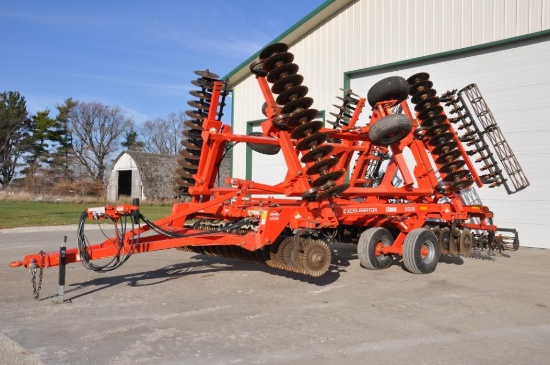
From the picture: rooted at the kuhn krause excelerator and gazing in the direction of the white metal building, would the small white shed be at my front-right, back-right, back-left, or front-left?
front-left

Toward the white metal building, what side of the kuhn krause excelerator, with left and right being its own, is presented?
back

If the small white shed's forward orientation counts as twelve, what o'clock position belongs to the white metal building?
The white metal building is roughly at 10 o'clock from the small white shed.

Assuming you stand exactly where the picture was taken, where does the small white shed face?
facing the viewer and to the left of the viewer

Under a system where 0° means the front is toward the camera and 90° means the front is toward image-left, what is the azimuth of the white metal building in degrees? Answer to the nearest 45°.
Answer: approximately 45°

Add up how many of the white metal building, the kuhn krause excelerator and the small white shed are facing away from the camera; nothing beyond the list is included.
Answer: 0

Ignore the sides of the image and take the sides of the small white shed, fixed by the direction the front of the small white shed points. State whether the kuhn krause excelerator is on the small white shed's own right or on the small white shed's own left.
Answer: on the small white shed's own left

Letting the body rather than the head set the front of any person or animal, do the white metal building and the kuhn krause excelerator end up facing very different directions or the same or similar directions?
same or similar directions

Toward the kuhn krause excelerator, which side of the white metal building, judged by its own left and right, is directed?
front

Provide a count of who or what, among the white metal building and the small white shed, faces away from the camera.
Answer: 0

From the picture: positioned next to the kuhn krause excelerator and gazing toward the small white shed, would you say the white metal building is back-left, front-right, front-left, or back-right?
front-right

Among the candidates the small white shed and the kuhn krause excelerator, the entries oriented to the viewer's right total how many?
0

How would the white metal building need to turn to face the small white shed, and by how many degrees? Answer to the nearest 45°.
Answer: approximately 90° to its right
